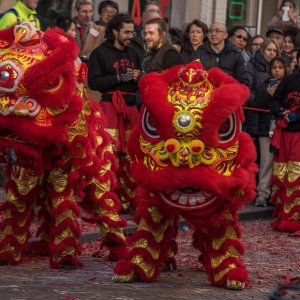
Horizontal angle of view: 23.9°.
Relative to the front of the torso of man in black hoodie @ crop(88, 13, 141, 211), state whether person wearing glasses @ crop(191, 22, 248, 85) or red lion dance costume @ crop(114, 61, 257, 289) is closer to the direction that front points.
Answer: the red lion dance costume

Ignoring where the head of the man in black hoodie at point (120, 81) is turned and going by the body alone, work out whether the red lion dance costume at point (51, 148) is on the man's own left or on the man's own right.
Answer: on the man's own right

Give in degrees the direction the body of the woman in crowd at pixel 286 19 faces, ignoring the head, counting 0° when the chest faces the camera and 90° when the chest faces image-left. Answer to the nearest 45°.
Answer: approximately 0°

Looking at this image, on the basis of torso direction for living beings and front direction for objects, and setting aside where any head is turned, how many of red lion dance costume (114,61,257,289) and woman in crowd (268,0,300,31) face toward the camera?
2

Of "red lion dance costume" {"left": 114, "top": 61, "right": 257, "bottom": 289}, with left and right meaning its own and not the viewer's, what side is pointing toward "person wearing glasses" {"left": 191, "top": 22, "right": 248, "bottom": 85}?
back

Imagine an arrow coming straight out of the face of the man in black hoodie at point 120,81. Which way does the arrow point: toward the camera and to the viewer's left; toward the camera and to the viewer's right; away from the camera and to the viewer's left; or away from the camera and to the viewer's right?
toward the camera and to the viewer's right

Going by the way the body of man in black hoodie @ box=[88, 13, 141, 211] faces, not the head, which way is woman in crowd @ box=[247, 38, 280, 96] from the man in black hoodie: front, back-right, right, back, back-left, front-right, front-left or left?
left

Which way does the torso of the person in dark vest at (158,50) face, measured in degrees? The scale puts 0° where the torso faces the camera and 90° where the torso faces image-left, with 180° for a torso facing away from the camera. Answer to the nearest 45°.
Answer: approximately 45°
